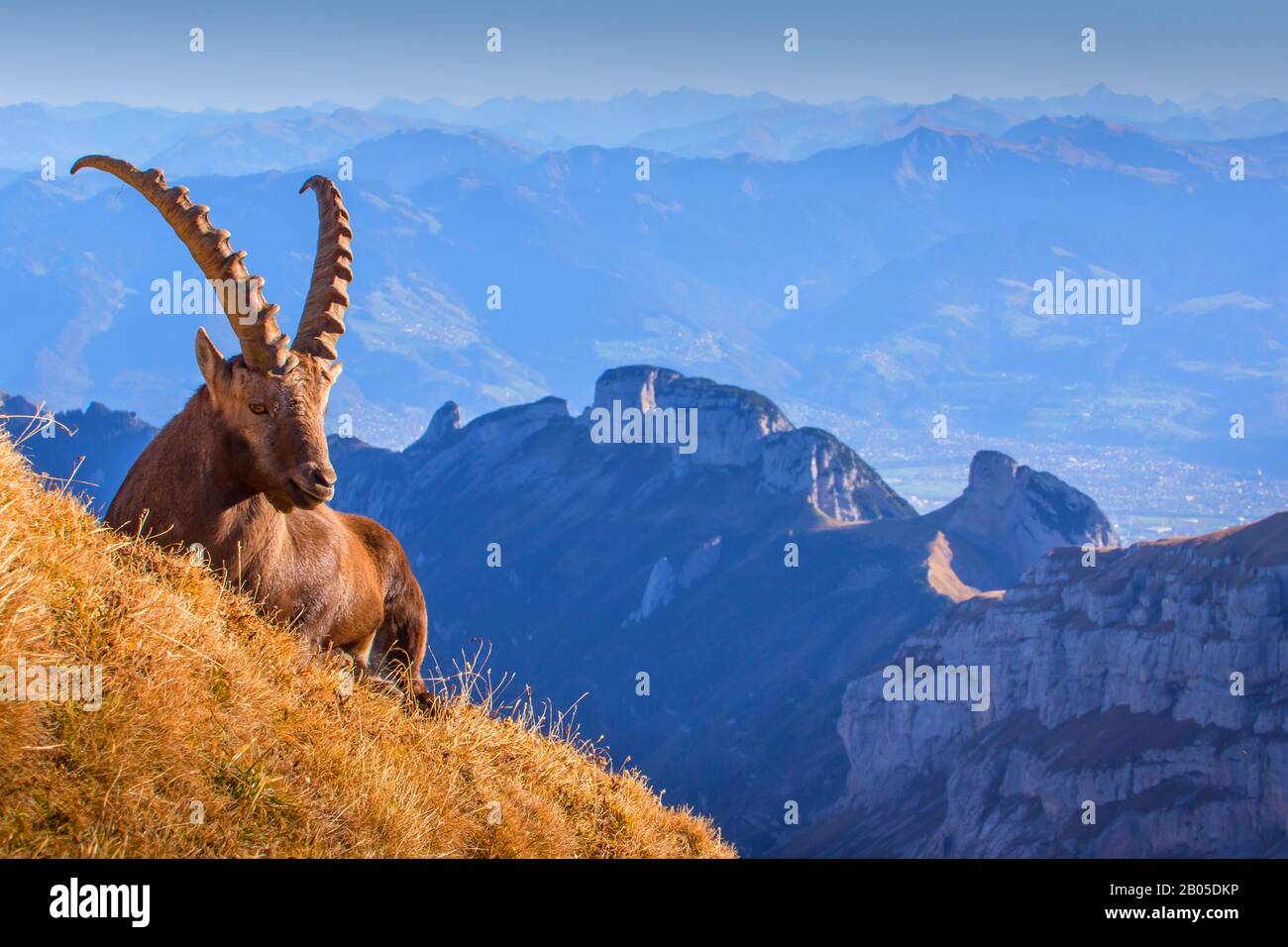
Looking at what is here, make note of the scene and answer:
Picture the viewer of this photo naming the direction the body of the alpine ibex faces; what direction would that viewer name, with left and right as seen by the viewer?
facing the viewer and to the left of the viewer
